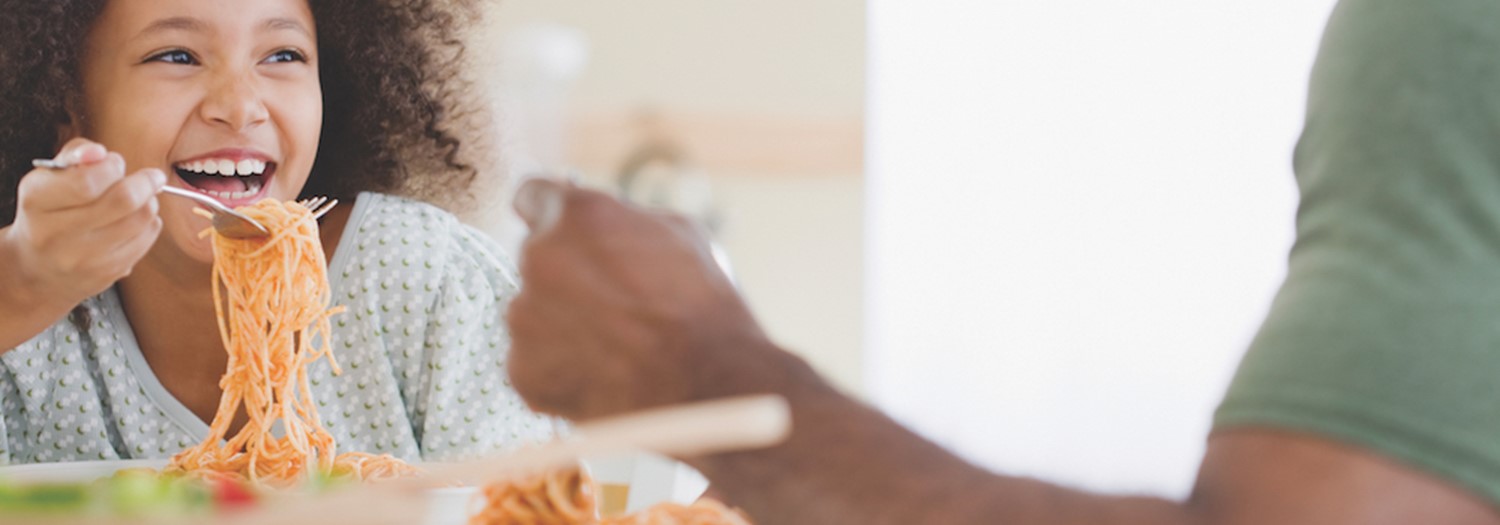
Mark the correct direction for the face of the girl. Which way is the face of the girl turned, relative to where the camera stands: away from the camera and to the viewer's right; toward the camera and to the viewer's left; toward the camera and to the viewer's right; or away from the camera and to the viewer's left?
toward the camera and to the viewer's right

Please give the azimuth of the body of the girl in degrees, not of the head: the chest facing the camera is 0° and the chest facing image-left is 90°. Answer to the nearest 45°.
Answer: approximately 0°

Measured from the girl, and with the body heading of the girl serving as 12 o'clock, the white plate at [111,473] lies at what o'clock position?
The white plate is roughly at 12 o'clock from the girl.
